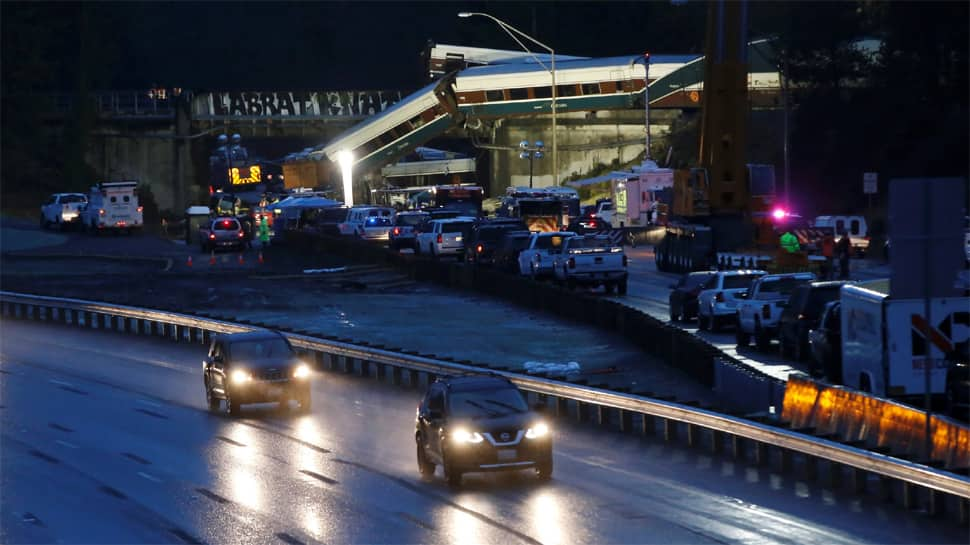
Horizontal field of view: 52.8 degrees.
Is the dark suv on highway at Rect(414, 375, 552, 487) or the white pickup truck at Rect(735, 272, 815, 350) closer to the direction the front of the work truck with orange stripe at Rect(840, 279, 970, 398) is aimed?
the white pickup truck

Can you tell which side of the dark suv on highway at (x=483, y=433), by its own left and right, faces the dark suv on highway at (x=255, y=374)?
back

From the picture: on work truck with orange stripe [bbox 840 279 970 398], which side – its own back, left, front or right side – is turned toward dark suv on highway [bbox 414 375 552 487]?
left

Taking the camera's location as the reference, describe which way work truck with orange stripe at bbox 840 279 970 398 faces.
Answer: facing away from the viewer and to the left of the viewer

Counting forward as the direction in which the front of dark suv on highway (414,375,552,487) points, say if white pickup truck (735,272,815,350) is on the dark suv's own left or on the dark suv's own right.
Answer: on the dark suv's own left

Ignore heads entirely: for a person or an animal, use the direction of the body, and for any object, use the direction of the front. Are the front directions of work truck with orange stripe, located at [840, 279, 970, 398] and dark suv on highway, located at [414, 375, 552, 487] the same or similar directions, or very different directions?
very different directions

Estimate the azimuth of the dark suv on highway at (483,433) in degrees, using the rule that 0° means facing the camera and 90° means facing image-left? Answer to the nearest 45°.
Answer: approximately 315°
